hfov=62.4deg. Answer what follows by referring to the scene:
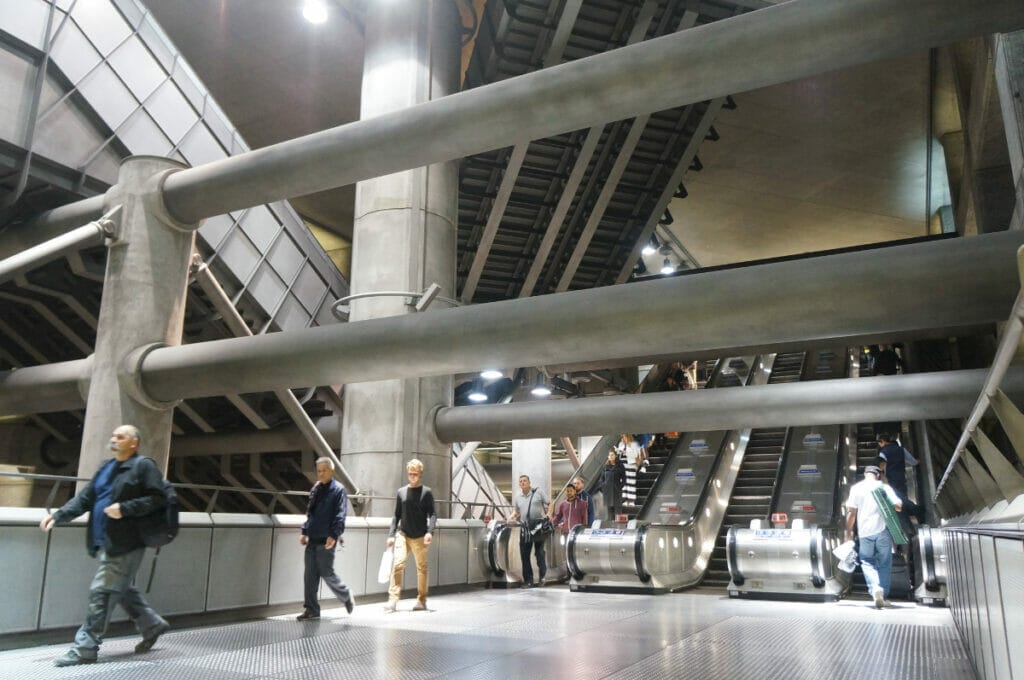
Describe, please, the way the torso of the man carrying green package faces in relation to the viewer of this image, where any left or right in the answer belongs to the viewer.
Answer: facing away from the viewer

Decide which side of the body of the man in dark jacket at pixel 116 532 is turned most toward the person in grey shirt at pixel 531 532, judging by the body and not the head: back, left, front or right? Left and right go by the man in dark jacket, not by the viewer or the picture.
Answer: back

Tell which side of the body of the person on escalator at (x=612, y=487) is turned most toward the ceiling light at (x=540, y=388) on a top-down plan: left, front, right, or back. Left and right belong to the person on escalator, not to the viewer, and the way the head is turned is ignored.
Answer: right

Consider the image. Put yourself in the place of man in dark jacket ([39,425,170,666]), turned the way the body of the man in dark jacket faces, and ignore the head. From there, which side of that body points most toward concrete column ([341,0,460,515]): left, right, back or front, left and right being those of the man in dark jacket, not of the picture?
back

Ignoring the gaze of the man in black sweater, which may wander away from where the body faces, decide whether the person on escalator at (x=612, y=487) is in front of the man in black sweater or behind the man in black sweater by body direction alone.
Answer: behind

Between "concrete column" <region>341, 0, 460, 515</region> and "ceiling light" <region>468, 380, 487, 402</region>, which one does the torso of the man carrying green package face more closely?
the ceiling light

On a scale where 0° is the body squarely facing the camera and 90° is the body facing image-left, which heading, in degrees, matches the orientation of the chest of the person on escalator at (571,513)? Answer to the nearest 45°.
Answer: approximately 0°

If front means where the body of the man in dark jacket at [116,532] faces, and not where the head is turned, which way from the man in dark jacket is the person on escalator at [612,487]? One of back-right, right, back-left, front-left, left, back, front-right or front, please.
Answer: back

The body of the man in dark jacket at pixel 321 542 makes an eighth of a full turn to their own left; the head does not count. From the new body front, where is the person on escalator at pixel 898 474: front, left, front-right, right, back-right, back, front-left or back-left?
left

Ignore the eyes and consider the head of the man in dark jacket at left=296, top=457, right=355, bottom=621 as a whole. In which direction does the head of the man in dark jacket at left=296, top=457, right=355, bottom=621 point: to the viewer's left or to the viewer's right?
to the viewer's left

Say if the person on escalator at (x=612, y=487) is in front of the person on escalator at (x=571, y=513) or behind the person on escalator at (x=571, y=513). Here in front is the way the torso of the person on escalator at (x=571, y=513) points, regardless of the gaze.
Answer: behind

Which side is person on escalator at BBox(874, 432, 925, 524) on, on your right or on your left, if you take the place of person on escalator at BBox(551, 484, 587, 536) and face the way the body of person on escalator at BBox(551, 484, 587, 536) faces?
on your left
